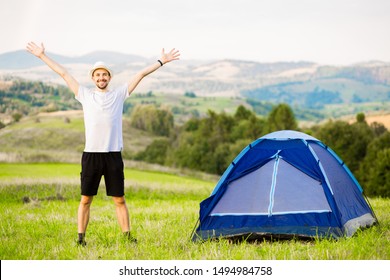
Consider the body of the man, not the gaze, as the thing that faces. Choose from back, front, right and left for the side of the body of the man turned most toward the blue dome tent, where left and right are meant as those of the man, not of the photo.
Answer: left

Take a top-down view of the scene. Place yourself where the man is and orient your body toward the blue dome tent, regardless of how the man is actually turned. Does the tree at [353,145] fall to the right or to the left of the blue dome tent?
left

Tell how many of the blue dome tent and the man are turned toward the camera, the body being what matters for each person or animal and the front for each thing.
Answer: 2

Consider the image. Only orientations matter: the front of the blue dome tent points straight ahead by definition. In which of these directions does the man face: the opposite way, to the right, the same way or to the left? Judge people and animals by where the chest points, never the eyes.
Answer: the same way

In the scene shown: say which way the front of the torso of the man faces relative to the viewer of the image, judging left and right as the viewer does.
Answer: facing the viewer

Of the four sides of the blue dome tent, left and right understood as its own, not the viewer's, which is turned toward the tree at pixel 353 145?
back

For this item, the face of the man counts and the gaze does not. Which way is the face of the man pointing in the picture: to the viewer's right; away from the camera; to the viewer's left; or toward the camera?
toward the camera

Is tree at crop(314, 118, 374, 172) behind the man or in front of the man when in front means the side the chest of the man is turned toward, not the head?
behind
